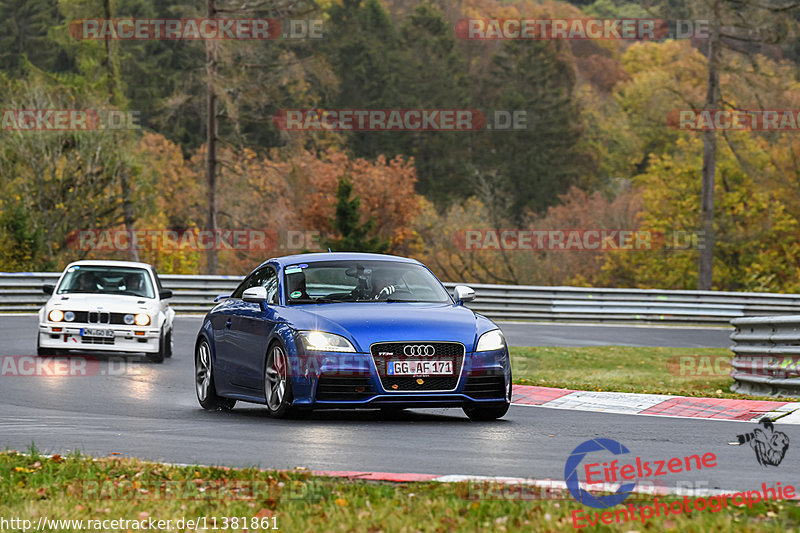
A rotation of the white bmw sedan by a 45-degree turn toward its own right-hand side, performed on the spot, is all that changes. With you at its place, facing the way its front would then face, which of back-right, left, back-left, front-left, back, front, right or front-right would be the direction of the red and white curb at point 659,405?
left

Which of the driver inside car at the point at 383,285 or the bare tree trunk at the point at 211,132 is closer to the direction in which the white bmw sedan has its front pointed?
the driver inside car

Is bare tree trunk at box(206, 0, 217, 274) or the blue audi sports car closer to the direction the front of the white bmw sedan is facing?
the blue audi sports car

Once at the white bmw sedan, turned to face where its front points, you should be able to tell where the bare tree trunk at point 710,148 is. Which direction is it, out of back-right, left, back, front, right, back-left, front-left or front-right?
back-left

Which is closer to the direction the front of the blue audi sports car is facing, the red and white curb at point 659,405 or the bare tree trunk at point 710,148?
the red and white curb

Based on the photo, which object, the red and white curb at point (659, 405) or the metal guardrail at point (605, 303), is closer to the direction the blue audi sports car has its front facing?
the red and white curb

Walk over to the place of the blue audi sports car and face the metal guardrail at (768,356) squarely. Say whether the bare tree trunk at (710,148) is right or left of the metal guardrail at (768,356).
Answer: left

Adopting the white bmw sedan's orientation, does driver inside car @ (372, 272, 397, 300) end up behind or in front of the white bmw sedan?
in front

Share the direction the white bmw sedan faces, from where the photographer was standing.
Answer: facing the viewer

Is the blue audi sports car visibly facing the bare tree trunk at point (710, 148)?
no

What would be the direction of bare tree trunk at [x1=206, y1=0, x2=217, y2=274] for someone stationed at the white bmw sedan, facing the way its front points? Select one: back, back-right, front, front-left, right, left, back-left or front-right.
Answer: back

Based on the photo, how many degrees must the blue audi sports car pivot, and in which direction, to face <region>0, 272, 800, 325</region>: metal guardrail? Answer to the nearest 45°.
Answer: approximately 135° to its left

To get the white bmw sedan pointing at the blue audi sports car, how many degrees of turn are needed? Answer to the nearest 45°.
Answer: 0° — it already faces it

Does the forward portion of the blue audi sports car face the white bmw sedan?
no

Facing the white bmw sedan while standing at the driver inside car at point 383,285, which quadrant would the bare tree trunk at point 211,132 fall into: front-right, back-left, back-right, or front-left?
front-right

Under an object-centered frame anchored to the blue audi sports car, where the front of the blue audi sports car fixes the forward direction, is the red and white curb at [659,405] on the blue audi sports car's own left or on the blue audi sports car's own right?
on the blue audi sports car's own left

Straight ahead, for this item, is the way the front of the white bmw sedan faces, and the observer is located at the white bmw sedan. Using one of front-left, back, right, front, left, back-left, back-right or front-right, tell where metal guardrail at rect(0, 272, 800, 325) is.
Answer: back-left
